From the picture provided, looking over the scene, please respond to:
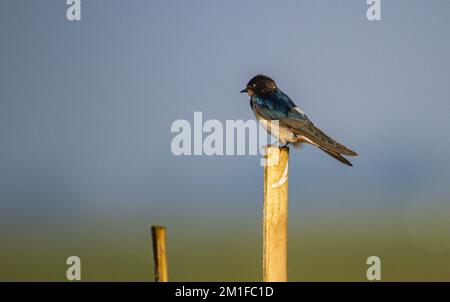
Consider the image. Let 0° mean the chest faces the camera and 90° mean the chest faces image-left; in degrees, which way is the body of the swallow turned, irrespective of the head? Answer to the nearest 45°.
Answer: approximately 90°
